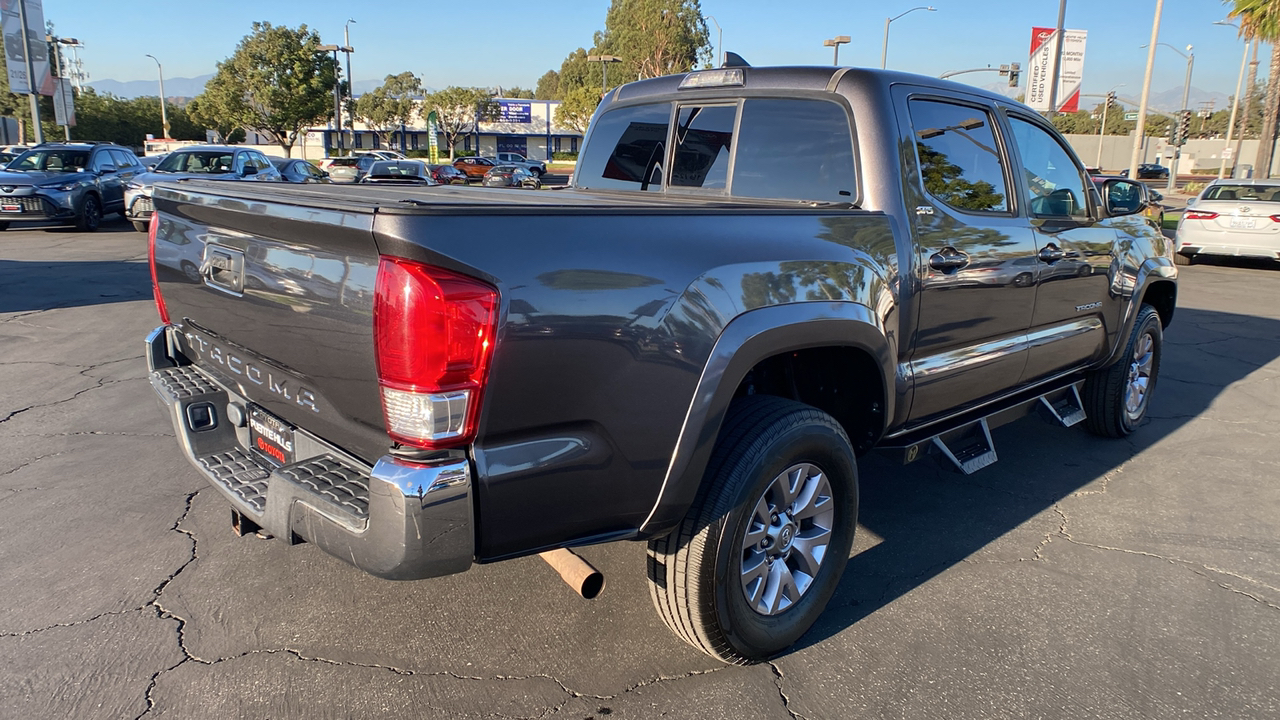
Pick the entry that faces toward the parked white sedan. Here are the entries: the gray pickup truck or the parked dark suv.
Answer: the gray pickup truck

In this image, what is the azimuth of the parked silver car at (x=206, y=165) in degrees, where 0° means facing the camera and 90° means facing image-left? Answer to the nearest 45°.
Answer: approximately 45°

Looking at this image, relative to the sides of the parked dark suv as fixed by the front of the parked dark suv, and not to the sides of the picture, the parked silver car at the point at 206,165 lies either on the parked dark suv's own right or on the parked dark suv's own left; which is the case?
on the parked dark suv's own left

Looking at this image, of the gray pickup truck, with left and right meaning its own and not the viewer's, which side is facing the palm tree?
front

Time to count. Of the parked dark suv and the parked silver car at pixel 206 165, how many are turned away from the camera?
0

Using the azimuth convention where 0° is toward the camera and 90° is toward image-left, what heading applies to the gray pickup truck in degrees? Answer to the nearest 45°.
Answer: approximately 225°

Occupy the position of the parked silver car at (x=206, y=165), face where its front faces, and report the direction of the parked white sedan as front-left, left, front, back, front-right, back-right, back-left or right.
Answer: left

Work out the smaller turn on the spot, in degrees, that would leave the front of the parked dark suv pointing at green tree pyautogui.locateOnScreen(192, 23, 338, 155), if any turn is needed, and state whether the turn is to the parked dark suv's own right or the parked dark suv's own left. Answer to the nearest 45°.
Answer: approximately 135° to the parked dark suv's own right

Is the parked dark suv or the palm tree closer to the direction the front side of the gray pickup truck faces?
the palm tree

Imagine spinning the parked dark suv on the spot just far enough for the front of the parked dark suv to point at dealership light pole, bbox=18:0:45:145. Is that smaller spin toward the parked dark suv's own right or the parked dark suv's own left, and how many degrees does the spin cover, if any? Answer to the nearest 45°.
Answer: approximately 135° to the parked dark suv's own right

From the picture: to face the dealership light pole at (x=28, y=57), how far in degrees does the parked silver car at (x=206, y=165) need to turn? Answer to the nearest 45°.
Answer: approximately 135° to its right

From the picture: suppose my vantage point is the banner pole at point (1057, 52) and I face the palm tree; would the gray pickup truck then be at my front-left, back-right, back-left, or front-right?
back-right

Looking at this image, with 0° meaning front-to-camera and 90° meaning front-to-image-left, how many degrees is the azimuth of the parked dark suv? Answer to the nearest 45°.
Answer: approximately 45°

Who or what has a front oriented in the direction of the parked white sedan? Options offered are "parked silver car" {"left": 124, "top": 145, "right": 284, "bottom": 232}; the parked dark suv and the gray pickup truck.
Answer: the gray pickup truck

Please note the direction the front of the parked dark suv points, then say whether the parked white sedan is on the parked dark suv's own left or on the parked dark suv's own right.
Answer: on the parked dark suv's own left

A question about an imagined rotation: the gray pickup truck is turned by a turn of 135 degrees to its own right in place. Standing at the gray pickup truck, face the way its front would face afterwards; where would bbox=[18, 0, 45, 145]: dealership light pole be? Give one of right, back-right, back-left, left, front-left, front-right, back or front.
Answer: back-right
